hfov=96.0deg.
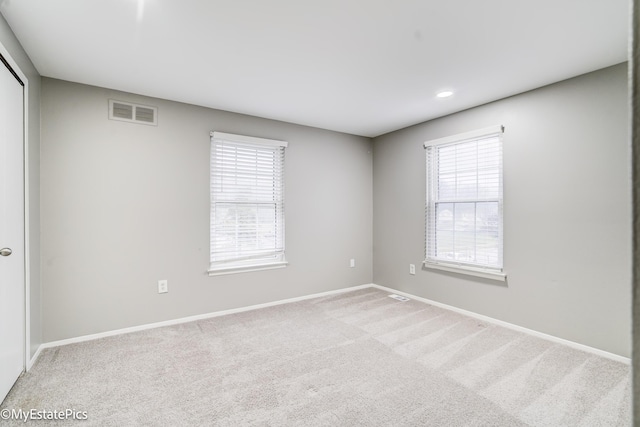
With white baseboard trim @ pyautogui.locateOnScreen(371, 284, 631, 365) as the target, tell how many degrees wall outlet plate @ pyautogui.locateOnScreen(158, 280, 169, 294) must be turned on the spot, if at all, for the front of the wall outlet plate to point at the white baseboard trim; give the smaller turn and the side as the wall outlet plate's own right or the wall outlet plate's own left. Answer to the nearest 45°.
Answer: approximately 45° to the wall outlet plate's own left

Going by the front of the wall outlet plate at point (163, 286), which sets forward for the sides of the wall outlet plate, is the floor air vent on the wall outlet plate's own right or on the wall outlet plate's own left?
on the wall outlet plate's own left

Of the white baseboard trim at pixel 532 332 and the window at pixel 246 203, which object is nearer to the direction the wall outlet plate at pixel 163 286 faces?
the white baseboard trim

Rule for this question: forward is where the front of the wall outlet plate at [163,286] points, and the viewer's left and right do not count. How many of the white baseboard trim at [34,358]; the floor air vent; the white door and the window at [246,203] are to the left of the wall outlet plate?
2

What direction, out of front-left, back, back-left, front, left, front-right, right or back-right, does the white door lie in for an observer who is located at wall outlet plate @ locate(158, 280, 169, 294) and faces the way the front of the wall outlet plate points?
front-right

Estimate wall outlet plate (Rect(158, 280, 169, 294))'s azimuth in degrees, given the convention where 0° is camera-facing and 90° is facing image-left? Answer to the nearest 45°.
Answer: approximately 0°

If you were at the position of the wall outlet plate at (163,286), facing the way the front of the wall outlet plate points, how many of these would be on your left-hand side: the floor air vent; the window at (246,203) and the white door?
2

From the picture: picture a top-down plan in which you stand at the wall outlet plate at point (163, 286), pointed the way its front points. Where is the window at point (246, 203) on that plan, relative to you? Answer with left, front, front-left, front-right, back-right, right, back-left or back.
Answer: left
